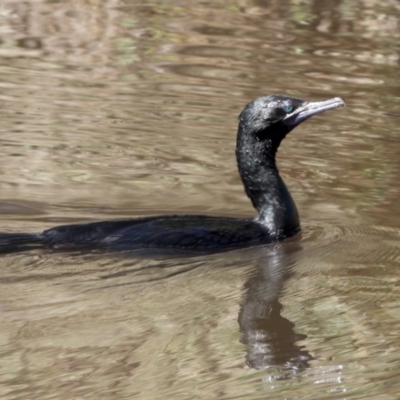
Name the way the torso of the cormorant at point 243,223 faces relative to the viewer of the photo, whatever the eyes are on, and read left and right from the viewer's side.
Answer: facing to the right of the viewer
